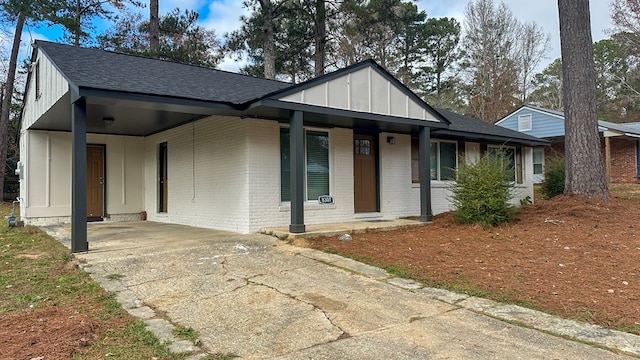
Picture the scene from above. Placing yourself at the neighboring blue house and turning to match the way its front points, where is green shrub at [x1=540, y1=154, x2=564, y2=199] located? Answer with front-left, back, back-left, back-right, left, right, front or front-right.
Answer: front-right

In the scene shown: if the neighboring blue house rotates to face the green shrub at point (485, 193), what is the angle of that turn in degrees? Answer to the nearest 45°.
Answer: approximately 45° to its right

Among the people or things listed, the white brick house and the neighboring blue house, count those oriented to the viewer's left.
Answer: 0

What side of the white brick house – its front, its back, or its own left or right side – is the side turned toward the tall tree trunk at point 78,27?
back

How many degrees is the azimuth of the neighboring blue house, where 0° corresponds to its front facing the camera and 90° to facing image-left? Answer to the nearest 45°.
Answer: approximately 315°

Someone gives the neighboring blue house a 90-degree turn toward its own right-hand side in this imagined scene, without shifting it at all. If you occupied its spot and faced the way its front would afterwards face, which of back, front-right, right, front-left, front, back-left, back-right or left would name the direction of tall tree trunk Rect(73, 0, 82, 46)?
front

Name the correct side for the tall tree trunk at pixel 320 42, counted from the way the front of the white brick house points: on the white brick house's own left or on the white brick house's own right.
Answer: on the white brick house's own left

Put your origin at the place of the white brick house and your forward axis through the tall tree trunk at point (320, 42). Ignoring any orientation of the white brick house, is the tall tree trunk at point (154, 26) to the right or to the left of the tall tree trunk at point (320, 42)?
left

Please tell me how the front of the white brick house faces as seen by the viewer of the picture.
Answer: facing the viewer and to the right of the viewer

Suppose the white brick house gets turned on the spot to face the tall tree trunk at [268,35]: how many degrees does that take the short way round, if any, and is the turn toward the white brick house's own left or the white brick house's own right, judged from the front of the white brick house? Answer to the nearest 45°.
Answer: approximately 135° to the white brick house's own left

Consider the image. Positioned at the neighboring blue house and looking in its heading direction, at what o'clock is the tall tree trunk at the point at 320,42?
The tall tree trunk is roughly at 3 o'clock from the neighboring blue house.

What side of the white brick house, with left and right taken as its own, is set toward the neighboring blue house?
left

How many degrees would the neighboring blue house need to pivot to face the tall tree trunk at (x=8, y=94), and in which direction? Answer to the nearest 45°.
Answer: approximately 90° to its right

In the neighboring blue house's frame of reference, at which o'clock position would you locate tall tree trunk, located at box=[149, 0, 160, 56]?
The tall tree trunk is roughly at 3 o'clock from the neighboring blue house.
